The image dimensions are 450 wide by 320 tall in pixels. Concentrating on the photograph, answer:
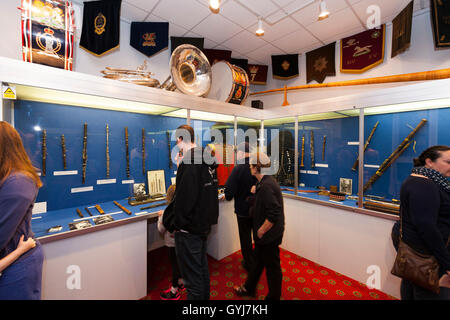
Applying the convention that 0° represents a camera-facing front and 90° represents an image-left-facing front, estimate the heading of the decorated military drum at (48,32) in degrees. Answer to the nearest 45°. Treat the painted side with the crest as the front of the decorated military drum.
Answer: approximately 0°

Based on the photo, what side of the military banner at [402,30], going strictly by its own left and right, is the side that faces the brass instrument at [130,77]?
front

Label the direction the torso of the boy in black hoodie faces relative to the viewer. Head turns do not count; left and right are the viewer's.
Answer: facing away from the viewer and to the left of the viewer

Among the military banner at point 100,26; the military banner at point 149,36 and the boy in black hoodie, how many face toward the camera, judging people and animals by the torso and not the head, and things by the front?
2
